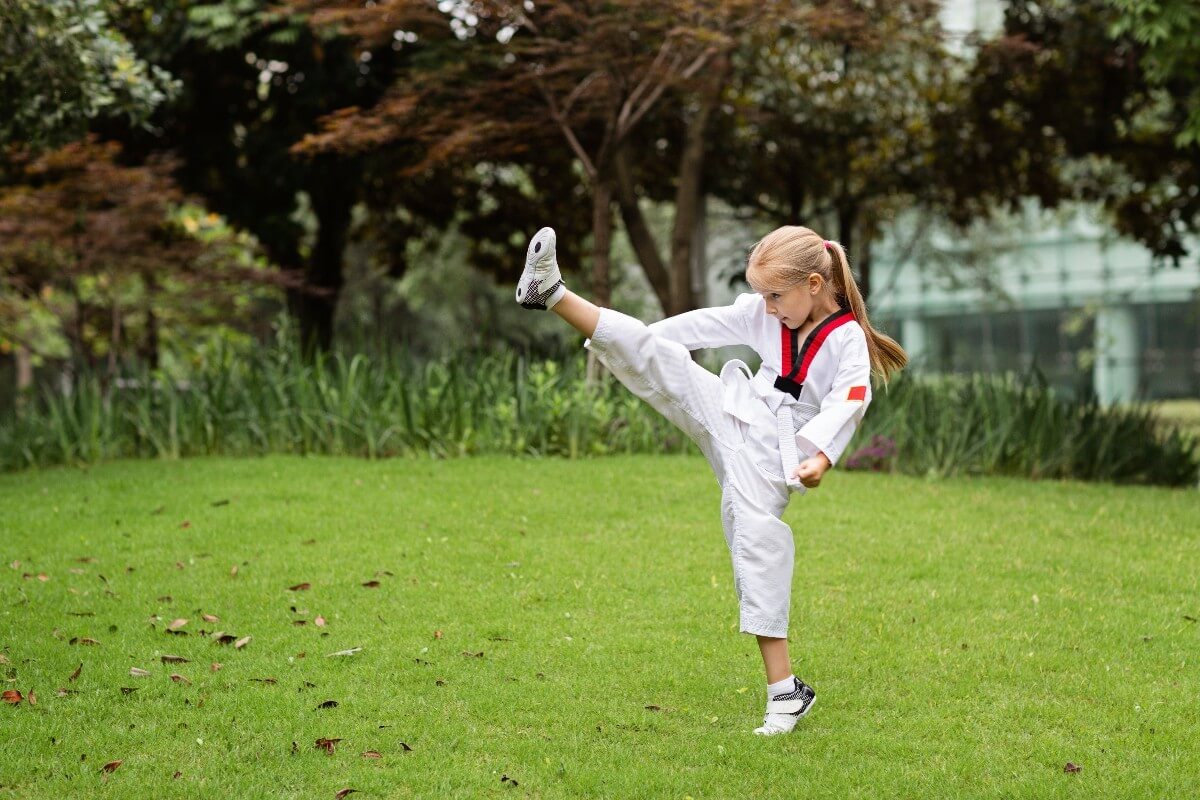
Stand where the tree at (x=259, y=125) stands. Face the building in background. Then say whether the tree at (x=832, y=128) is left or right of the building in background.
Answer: right

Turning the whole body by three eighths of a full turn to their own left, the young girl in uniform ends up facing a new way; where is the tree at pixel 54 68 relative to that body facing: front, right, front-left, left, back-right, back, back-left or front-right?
back-left

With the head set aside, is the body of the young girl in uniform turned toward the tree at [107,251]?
no

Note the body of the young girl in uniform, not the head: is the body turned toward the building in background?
no

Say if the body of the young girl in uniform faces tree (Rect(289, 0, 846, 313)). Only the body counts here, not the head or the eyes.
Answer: no

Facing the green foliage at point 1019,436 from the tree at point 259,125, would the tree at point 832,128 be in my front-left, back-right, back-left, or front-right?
front-left

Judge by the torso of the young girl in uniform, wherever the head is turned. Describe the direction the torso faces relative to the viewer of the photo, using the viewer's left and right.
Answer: facing the viewer and to the left of the viewer

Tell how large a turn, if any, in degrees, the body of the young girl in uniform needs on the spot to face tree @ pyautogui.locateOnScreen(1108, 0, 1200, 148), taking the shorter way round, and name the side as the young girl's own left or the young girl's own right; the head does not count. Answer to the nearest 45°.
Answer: approximately 180°

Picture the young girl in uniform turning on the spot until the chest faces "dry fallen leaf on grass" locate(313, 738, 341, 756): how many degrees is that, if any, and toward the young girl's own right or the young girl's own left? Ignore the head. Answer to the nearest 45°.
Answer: approximately 45° to the young girl's own right

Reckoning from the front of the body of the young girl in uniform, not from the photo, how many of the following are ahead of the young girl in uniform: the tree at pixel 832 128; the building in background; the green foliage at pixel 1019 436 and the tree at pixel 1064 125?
0
